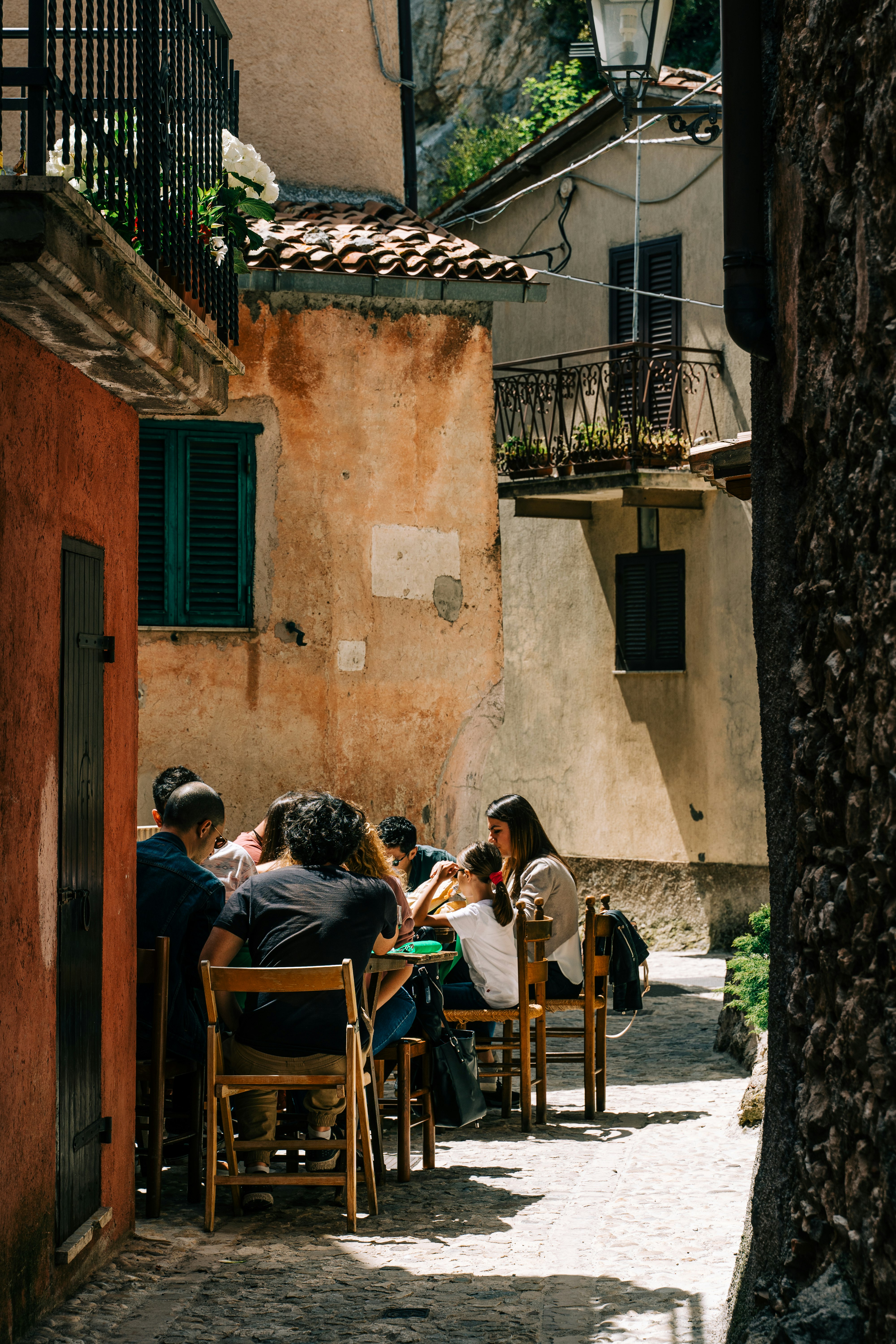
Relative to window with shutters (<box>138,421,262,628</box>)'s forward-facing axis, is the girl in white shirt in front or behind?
in front

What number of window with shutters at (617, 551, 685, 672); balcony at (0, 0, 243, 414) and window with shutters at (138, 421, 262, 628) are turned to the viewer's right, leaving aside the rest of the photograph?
1

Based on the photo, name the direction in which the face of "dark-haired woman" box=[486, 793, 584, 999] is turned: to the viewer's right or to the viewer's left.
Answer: to the viewer's left

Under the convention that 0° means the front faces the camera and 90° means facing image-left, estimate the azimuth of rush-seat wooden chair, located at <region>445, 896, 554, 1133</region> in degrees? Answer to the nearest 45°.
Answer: approximately 90°

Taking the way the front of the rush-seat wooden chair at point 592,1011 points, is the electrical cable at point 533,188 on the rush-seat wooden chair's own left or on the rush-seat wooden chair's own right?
on the rush-seat wooden chair's own right

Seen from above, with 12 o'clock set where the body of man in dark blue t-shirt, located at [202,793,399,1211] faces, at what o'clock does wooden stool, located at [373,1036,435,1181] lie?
The wooden stool is roughly at 1 o'clock from the man in dark blue t-shirt.

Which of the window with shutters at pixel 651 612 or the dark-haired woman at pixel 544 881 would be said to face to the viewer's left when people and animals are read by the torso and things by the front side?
the dark-haired woman

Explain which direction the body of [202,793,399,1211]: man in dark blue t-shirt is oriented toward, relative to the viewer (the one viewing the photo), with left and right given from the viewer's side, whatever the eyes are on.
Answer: facing away from the viewer

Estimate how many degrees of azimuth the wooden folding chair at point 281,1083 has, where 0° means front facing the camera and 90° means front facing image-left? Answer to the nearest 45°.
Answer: approximately 180°

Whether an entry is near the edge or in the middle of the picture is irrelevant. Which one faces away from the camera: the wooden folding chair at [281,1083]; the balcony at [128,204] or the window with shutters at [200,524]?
the wooden folding chair

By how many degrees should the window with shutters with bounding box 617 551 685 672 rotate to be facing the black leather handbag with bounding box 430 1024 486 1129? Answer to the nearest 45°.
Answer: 0° — it already faces it

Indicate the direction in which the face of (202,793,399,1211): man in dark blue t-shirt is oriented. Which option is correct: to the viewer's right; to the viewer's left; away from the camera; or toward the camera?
away from the camera

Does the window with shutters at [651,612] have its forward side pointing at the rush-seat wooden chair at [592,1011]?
yes

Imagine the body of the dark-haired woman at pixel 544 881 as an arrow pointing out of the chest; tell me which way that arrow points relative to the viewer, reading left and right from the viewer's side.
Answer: facing to the left of the viewer

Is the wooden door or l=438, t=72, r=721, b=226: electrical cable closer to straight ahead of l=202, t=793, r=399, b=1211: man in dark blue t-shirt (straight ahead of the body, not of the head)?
the electrical cable
